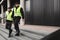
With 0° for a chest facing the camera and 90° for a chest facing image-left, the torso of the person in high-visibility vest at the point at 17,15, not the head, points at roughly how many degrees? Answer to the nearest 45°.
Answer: approximately 45°
